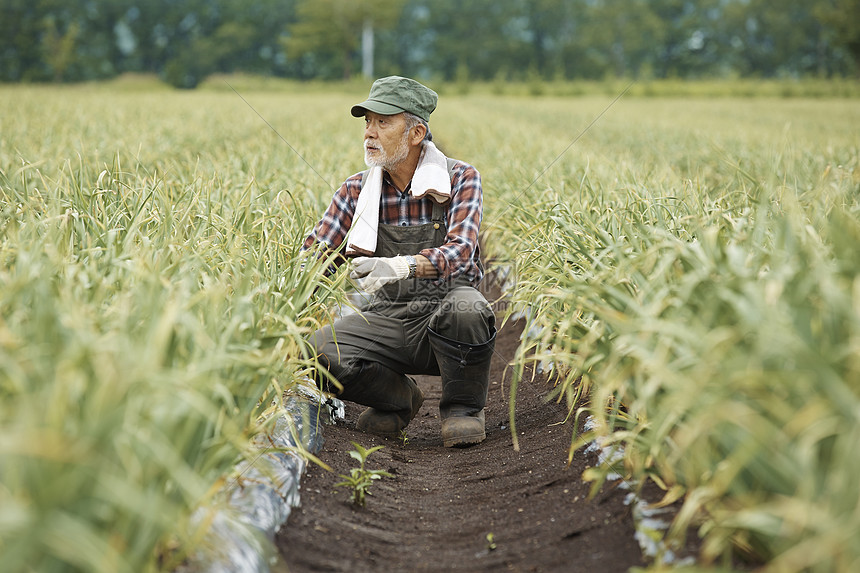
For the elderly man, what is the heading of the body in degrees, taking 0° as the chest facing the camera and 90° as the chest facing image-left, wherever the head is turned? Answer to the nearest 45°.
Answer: approximately 45°

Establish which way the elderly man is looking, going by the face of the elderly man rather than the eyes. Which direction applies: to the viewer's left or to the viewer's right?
to the viewer's left

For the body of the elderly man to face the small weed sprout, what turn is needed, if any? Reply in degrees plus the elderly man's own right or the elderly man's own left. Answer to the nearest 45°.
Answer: approximately 45° to the elderly man's own left
